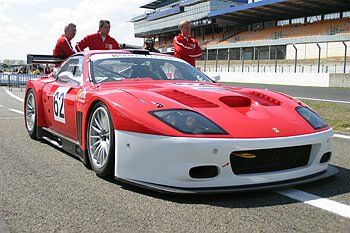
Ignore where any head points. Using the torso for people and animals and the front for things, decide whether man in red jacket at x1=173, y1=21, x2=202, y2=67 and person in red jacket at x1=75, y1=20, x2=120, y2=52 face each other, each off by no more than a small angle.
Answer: no

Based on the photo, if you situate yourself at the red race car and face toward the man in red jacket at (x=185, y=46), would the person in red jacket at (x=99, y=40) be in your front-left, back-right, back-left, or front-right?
front-left

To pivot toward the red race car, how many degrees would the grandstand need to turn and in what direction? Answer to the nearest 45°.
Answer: approximately 45° to its left

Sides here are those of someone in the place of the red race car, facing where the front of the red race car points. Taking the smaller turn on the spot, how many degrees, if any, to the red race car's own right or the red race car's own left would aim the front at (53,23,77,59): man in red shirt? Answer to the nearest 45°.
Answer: approximately 180°

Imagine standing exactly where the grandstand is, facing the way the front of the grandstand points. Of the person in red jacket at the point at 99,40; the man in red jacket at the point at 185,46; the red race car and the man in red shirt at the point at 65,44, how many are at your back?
0

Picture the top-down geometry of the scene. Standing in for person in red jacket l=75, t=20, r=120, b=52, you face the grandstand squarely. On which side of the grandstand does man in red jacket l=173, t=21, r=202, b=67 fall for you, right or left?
right

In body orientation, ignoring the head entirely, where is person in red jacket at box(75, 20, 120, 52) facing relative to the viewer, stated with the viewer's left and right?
facing the viewer and to the right of the viewer

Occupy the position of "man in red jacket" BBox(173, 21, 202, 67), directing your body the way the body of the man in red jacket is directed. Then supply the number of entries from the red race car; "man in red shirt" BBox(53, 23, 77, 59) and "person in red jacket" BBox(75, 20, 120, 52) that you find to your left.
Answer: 0

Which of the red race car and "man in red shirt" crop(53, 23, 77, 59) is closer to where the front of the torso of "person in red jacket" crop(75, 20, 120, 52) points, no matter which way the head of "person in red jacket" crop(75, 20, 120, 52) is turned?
the red race car

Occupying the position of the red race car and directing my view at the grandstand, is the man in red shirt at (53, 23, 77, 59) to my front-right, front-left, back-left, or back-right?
front-left

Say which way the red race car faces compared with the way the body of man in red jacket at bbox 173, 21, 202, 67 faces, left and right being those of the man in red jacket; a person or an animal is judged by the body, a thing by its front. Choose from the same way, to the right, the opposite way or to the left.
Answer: the same way

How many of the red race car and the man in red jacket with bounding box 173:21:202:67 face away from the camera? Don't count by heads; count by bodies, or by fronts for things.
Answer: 0

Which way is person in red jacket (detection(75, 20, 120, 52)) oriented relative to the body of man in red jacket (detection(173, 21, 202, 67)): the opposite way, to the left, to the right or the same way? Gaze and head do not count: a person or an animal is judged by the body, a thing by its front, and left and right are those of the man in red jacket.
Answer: the same way

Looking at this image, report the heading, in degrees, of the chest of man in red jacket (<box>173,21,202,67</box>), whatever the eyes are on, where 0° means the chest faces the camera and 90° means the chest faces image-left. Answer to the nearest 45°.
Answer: approximately 315°

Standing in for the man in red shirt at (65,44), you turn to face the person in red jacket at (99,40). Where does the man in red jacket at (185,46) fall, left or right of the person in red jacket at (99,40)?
left

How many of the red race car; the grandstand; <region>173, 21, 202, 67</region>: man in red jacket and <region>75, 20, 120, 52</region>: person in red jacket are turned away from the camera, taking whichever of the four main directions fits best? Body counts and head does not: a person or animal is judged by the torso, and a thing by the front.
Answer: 0

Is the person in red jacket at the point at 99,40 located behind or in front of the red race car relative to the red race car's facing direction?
behind

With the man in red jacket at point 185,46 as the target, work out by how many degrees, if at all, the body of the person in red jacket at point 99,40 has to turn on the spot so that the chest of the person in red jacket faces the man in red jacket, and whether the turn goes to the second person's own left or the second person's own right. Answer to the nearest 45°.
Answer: approximately 45° to the second person's own left
